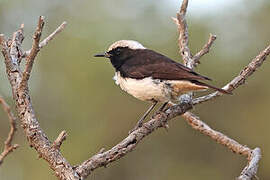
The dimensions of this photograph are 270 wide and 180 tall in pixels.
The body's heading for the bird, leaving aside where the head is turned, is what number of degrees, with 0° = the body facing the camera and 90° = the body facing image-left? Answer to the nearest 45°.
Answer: approximately 90°
